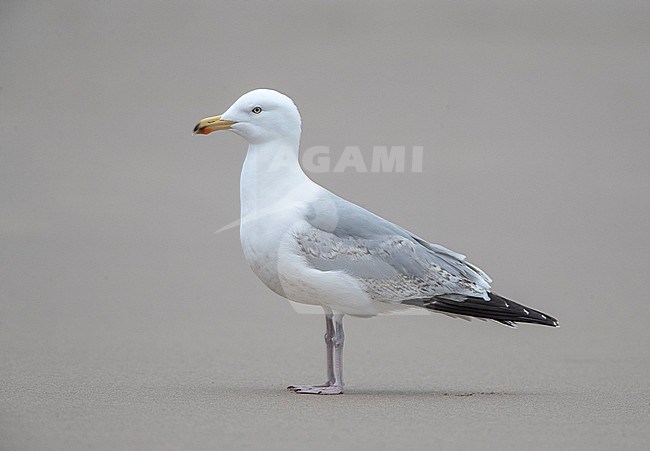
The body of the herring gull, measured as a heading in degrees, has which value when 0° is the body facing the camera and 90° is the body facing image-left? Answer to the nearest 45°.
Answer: approximately 90°
